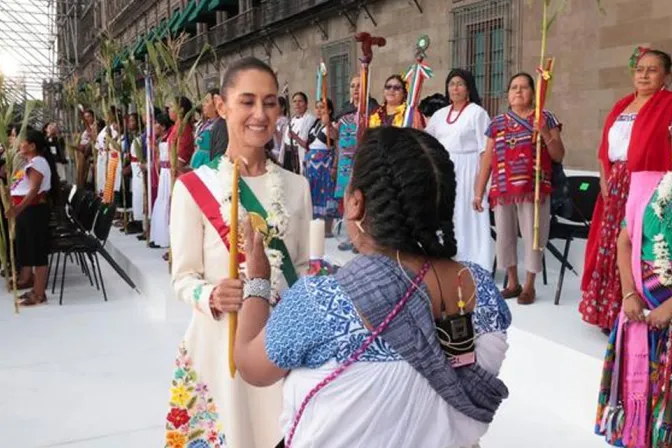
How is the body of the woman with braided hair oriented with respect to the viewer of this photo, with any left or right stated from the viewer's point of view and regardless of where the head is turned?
facing away from the viewer and to the left of the viewer

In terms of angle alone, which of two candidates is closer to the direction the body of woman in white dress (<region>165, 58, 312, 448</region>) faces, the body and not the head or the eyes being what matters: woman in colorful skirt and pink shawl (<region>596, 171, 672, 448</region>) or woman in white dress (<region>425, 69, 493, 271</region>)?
the woman in colorful skirt and pink shawl

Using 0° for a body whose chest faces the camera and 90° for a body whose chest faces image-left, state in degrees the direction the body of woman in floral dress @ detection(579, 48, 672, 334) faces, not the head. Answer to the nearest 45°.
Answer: approximately 45°

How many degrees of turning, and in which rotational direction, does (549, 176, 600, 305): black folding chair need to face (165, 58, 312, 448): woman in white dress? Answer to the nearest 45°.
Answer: approximately 45° to its left

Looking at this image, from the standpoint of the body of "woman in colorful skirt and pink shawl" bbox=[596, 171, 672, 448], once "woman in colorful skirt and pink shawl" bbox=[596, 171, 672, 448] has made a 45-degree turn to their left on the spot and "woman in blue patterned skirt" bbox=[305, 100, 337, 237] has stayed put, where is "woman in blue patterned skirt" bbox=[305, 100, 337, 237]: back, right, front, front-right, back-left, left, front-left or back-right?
back-right

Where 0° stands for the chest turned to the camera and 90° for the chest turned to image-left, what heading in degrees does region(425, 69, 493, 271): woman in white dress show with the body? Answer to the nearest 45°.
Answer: approximately 45°

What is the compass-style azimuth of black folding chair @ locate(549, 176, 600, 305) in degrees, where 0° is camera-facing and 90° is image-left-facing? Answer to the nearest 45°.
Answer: approximately 45°

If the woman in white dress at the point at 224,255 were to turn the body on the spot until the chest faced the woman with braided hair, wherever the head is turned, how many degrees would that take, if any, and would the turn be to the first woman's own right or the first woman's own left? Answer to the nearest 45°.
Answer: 0° — they already face them

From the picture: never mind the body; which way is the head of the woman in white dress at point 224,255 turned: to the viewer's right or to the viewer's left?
to the viewer's right
